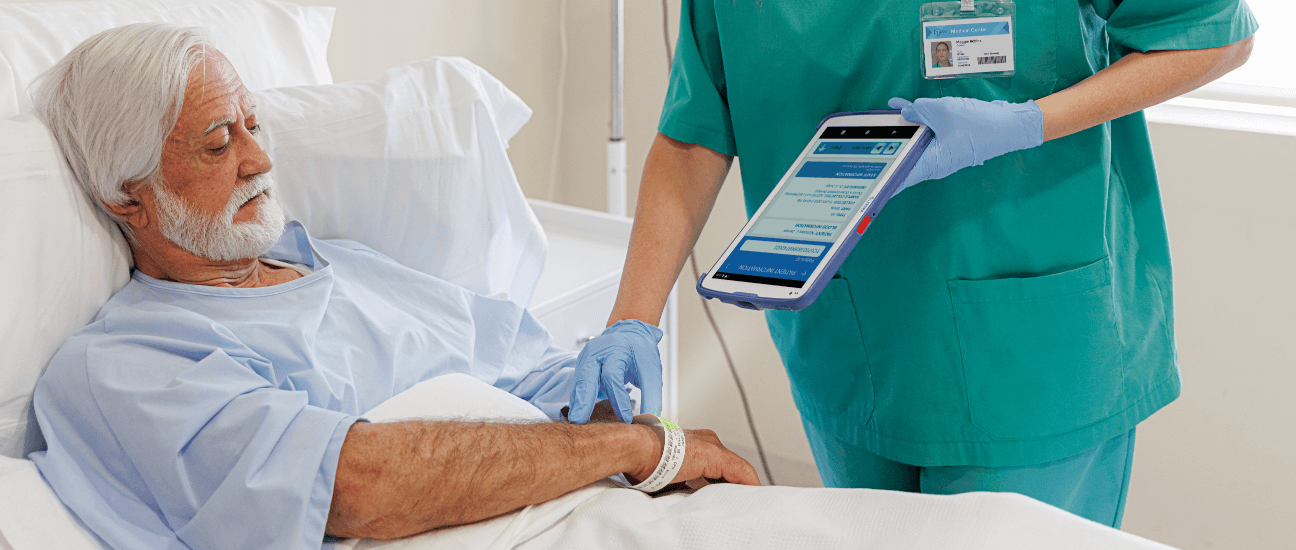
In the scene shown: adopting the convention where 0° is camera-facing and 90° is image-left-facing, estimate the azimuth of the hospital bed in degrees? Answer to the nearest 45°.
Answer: approximately 315°

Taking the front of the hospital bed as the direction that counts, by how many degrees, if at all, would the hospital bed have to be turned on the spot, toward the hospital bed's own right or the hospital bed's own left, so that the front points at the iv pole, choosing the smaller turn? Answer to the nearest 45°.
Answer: approximately 135° to the hospital bed's own left

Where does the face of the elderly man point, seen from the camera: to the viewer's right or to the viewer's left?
to the viewer's right
